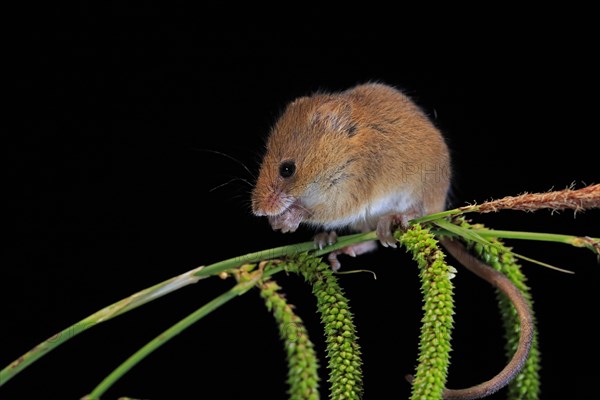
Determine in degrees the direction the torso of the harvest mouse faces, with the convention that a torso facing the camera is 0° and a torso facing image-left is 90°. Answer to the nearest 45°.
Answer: approximately 90°
